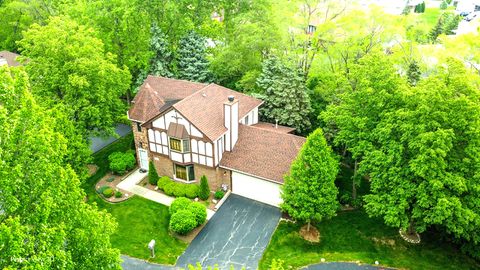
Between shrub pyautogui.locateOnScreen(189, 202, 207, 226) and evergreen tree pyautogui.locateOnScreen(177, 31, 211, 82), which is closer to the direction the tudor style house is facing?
the shrub

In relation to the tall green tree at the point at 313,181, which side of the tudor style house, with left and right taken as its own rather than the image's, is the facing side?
left

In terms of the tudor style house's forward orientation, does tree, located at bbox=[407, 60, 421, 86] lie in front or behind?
behind

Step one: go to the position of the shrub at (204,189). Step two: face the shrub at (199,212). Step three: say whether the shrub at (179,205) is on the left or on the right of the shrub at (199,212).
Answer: right

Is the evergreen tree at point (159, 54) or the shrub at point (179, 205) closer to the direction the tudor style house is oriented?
the shrub

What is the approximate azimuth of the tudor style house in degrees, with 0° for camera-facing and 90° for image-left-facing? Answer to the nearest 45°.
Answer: approximately 45°

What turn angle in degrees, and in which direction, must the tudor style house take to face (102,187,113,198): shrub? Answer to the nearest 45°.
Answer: approximately 45° to its right

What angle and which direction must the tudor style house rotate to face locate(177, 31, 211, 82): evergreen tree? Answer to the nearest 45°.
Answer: approximately 135° to its right

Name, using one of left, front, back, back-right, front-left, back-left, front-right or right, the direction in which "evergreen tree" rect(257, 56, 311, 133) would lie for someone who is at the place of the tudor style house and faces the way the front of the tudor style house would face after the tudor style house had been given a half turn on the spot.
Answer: front

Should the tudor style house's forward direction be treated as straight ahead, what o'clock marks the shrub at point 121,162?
The shrub is roughly at 2 o'clock from the tudor style house.
